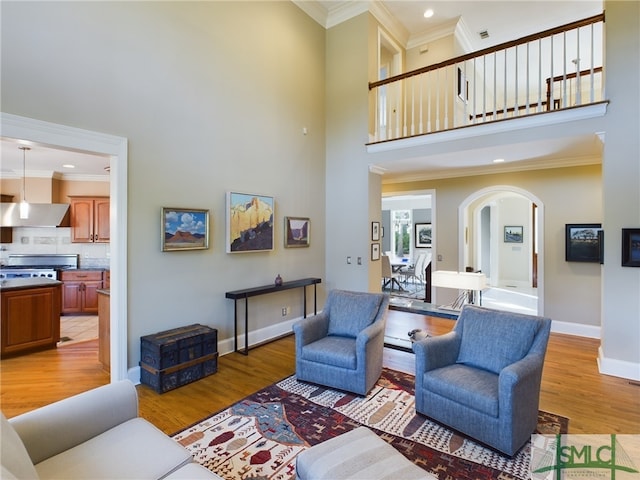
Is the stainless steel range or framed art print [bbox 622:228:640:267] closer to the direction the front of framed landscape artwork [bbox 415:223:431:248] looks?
the framed art print

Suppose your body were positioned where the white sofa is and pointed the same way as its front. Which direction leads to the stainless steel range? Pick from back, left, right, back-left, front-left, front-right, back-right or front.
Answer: front-left

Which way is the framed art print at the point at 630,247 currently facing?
toward the camera

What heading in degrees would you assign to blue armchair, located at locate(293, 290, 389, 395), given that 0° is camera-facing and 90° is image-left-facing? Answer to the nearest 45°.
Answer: approximately 45°

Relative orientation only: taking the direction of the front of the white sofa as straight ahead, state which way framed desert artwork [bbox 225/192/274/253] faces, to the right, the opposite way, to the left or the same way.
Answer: to the right

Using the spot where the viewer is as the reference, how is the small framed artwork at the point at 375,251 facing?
facing the viewer and to the right of the viewer

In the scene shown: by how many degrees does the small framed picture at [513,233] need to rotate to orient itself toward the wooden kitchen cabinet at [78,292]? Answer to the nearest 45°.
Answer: approximately 45° to its right

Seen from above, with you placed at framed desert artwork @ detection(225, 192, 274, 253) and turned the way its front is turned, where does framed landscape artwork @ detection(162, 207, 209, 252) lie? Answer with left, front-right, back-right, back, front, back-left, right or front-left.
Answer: right

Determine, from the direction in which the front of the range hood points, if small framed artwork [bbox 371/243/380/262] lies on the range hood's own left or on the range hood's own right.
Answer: on the range hood's own left

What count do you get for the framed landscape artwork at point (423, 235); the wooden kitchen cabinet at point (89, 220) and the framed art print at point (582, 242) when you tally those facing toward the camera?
3

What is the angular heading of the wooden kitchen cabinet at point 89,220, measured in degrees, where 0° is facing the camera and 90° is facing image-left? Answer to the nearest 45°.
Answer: approximately 0°

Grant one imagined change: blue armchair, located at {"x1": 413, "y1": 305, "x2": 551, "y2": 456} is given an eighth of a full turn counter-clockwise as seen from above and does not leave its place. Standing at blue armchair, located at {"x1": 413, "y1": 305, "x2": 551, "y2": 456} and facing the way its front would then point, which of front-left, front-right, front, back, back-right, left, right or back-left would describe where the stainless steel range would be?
right

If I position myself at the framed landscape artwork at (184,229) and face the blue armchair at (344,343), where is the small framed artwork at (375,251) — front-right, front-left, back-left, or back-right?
front-left

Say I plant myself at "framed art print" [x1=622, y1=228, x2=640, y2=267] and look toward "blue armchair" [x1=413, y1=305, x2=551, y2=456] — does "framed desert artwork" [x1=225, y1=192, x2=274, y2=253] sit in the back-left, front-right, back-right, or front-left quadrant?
front-right

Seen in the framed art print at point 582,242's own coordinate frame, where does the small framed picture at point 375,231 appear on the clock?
The small framed picture is roughly at 2 o'clock from the framed art print.
